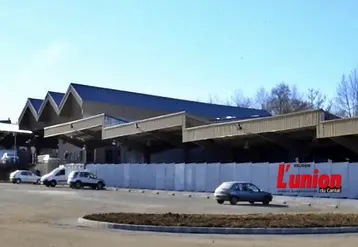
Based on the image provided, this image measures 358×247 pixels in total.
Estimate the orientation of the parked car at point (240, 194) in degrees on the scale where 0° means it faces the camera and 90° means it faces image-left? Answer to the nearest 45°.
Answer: approximately 225°
